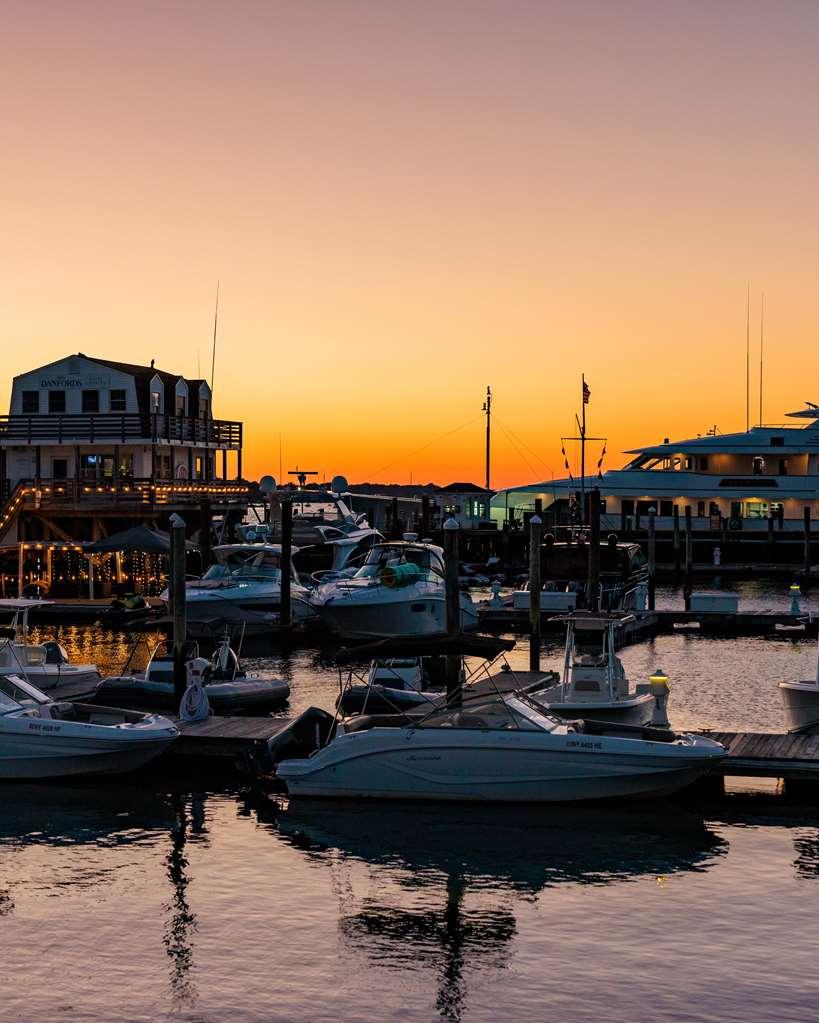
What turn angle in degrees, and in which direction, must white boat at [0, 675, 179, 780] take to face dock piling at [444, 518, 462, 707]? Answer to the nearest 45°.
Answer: approximately 45° to its left

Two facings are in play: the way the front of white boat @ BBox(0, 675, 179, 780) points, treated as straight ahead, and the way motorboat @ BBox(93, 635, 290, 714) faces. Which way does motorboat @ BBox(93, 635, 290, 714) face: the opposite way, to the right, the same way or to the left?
the opposite way

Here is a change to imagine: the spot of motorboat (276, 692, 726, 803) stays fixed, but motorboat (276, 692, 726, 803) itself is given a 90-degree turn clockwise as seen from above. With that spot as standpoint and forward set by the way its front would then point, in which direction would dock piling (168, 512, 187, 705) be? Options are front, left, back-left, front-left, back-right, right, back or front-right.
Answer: back-right

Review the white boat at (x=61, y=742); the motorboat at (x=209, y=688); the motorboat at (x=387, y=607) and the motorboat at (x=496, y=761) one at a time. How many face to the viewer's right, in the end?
2

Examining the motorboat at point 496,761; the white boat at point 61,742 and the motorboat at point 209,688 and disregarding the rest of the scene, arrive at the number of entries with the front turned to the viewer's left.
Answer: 1

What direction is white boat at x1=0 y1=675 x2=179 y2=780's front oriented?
to the viewer's right

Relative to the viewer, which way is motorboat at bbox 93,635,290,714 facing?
to the viewer's left

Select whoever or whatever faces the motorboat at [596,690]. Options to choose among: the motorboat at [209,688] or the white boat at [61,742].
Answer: the white boat

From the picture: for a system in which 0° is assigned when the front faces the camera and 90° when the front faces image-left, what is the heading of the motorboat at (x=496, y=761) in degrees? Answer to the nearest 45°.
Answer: approximately 270°

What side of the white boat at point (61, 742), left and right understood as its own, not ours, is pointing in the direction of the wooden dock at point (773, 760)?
front

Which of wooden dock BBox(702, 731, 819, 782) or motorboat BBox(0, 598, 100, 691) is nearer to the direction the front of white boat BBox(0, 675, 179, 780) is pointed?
the wooden dock

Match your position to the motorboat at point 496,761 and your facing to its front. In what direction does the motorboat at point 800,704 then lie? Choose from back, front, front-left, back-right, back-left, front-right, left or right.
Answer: front-left

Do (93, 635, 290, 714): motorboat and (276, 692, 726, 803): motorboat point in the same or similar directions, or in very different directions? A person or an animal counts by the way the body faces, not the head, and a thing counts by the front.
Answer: very different directions
